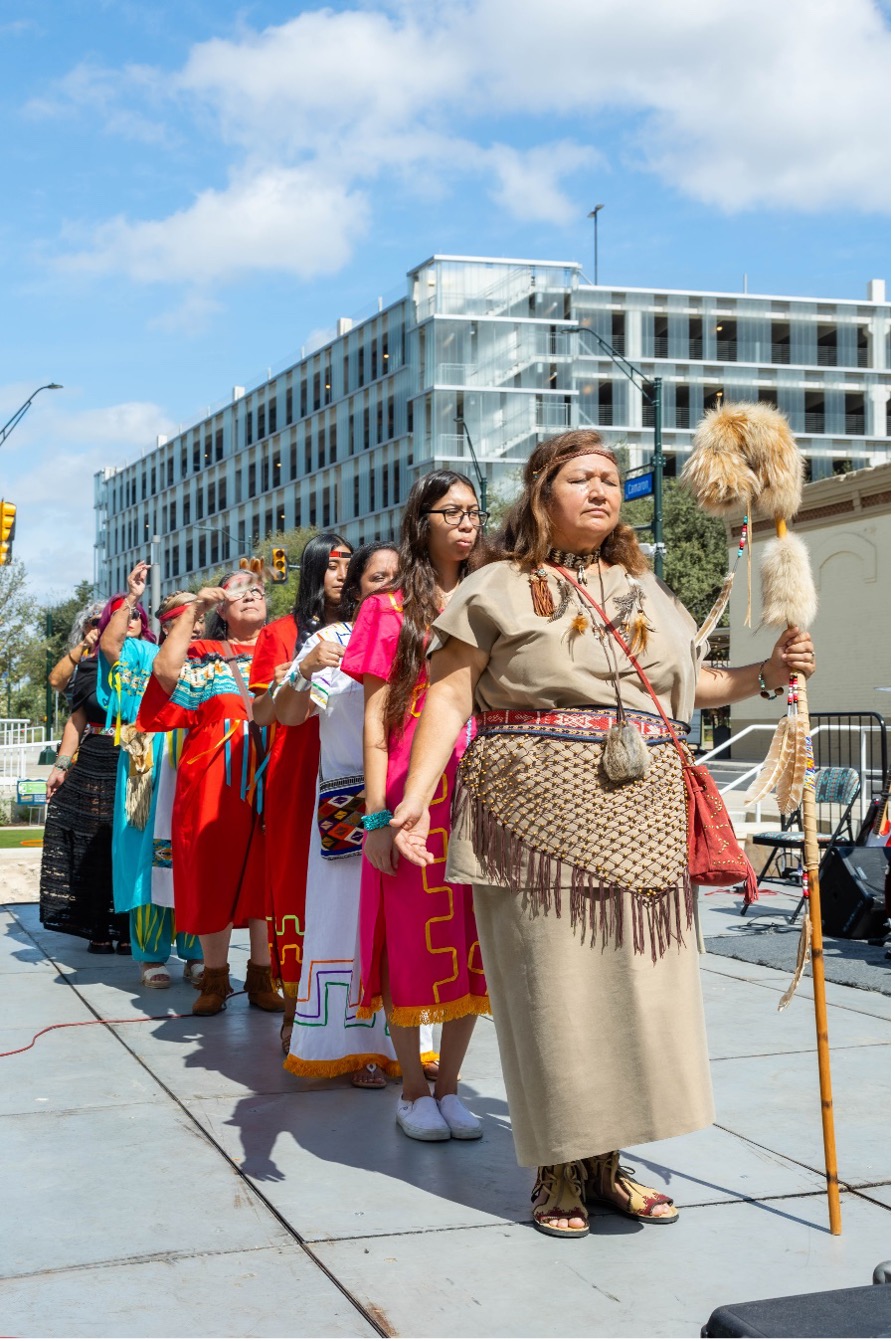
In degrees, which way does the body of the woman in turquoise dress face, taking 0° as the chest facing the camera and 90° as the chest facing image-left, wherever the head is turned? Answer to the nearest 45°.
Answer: approximately 315°

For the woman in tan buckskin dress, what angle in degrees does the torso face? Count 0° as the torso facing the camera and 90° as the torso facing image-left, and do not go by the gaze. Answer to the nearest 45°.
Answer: approximately 315°

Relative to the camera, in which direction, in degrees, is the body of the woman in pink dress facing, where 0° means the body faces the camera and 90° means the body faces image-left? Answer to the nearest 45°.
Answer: approximately 315°

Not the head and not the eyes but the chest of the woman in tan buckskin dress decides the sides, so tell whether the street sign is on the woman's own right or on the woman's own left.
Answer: on the woman's own left

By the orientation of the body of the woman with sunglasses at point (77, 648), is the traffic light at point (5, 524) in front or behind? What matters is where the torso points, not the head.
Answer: behind
